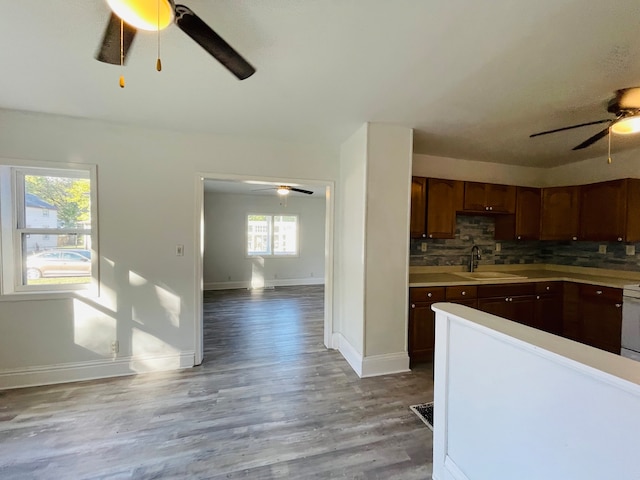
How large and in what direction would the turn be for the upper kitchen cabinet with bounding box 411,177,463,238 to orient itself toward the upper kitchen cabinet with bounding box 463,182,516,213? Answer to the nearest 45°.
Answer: approximately 135° to its left

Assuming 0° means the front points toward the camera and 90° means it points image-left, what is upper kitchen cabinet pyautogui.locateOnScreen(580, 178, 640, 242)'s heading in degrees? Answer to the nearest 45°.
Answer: approximately 45°

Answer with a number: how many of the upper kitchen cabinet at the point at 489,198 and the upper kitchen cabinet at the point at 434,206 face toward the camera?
2

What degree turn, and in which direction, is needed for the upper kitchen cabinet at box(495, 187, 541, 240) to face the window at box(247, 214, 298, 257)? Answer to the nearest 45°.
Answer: approximately 90° to its right

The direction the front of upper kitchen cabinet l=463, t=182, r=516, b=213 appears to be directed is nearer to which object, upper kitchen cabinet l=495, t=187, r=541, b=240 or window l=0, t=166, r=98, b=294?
the window

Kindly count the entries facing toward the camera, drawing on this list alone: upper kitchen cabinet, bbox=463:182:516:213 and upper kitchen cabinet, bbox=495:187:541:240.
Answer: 2
